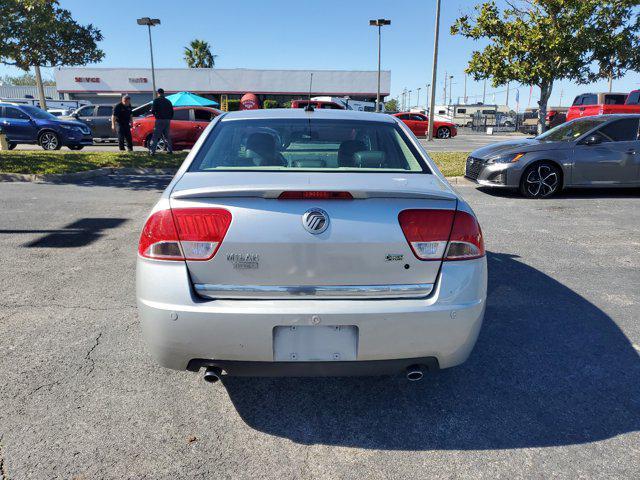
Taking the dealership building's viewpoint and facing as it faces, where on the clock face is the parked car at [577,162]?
The parked car is roughly at 12 o'clock from the dealership building.

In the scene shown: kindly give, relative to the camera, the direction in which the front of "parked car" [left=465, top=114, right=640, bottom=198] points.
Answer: facing the viewer and to the left of the viewer

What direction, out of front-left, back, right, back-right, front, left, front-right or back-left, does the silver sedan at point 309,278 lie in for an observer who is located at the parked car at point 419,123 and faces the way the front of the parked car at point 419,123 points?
right

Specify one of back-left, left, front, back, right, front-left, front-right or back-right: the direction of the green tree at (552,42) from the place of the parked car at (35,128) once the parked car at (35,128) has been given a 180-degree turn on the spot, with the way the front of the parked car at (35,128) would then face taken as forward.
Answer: back

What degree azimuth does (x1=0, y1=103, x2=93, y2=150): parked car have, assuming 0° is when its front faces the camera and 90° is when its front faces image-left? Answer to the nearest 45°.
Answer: approximately 315°

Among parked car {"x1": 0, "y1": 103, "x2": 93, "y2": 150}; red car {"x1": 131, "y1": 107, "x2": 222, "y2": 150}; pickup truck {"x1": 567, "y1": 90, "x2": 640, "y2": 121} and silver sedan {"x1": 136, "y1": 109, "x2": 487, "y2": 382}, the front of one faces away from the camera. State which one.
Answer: the silver sedan

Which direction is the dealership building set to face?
toward the camera

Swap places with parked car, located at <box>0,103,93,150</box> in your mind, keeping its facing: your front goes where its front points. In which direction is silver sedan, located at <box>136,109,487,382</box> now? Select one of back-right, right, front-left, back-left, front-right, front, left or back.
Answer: front-right

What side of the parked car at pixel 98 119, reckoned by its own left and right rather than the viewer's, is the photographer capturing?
left

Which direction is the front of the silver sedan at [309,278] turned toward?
away from the camera

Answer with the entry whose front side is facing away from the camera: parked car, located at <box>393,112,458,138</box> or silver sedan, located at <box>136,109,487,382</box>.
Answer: the silver sedan

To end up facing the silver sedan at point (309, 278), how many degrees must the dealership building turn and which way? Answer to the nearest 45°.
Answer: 0° — it already faces it

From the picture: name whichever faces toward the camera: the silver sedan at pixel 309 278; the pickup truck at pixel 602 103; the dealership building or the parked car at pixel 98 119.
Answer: the dealership building

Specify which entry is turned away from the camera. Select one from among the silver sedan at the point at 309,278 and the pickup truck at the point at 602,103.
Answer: the silver sedan

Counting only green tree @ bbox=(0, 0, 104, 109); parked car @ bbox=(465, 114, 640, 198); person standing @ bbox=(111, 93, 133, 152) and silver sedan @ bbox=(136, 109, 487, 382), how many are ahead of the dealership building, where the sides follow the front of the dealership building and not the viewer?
4

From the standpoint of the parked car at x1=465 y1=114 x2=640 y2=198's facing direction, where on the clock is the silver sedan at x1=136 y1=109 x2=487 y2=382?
The silver sedan is roughly at 11 o'clock from the parked car.
